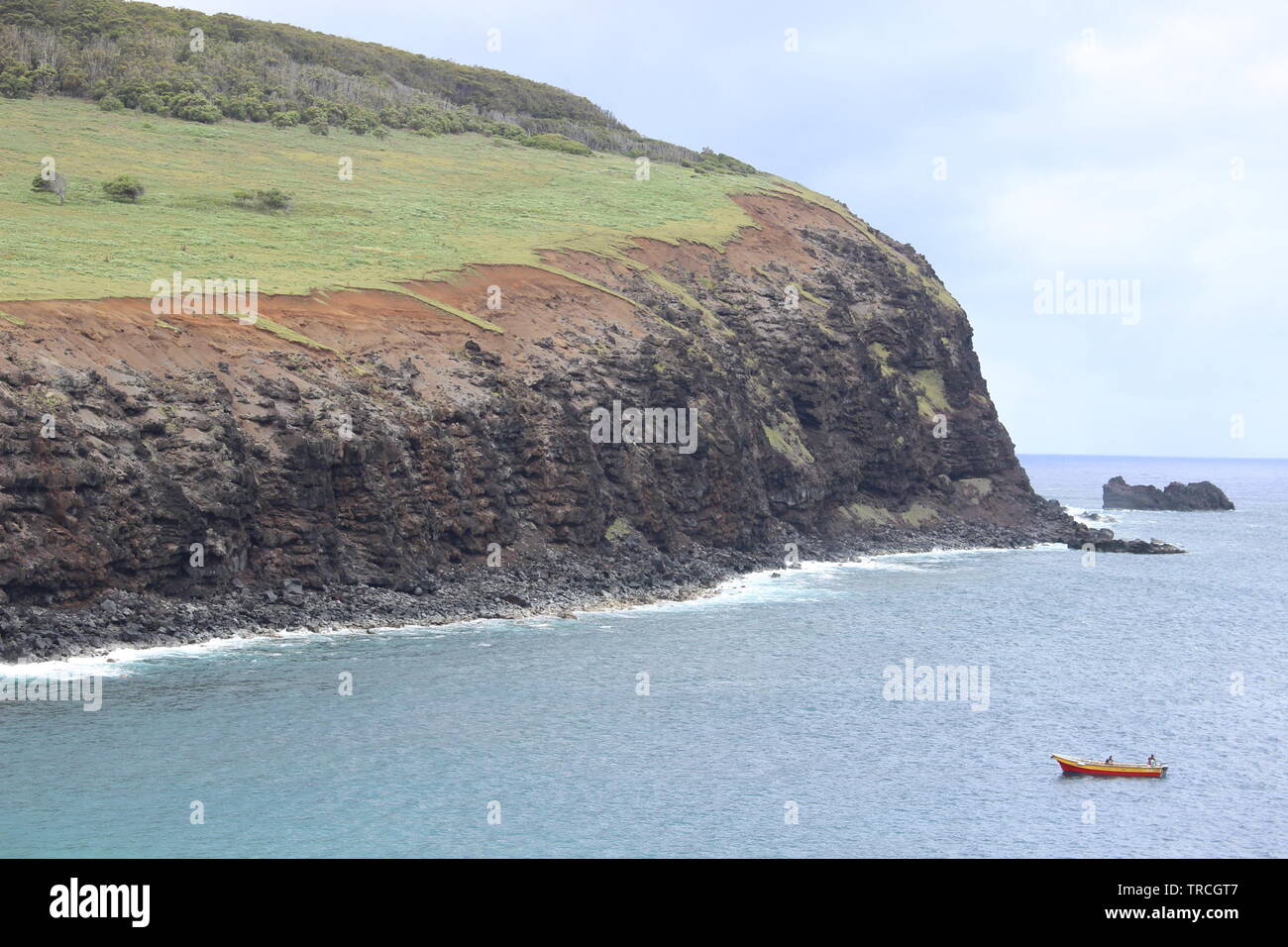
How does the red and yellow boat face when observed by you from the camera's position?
facing to the left of the viewer
